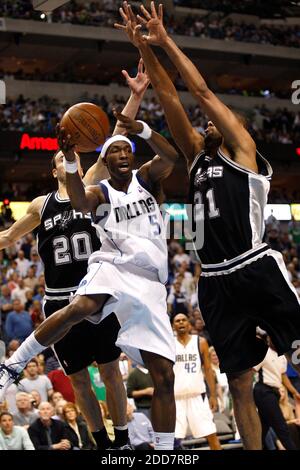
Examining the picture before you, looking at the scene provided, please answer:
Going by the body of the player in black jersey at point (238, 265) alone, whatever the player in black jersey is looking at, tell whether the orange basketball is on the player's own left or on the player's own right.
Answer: on the player's own right

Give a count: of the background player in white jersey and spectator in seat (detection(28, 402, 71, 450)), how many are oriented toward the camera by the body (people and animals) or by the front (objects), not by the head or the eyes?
2

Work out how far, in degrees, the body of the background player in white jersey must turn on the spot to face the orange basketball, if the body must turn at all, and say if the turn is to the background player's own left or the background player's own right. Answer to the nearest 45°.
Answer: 0° — they already face it

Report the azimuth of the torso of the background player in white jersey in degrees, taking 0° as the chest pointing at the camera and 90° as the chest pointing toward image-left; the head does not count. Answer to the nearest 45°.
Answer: approximately 0°

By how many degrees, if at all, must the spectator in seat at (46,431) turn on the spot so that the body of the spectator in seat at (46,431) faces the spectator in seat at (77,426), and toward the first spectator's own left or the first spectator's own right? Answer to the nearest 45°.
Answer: approximately 135° to the first spectator's own left

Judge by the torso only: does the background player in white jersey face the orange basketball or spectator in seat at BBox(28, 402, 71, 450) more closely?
the orange basketball

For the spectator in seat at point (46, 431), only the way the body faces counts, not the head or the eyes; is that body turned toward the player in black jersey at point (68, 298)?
yes

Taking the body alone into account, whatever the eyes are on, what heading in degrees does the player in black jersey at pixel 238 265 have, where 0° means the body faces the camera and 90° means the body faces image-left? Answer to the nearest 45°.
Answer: approximately 45°
